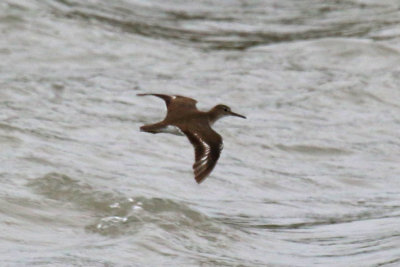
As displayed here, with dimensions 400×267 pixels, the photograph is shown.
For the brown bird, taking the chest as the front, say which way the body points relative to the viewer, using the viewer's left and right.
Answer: facing to the right of the viewer
